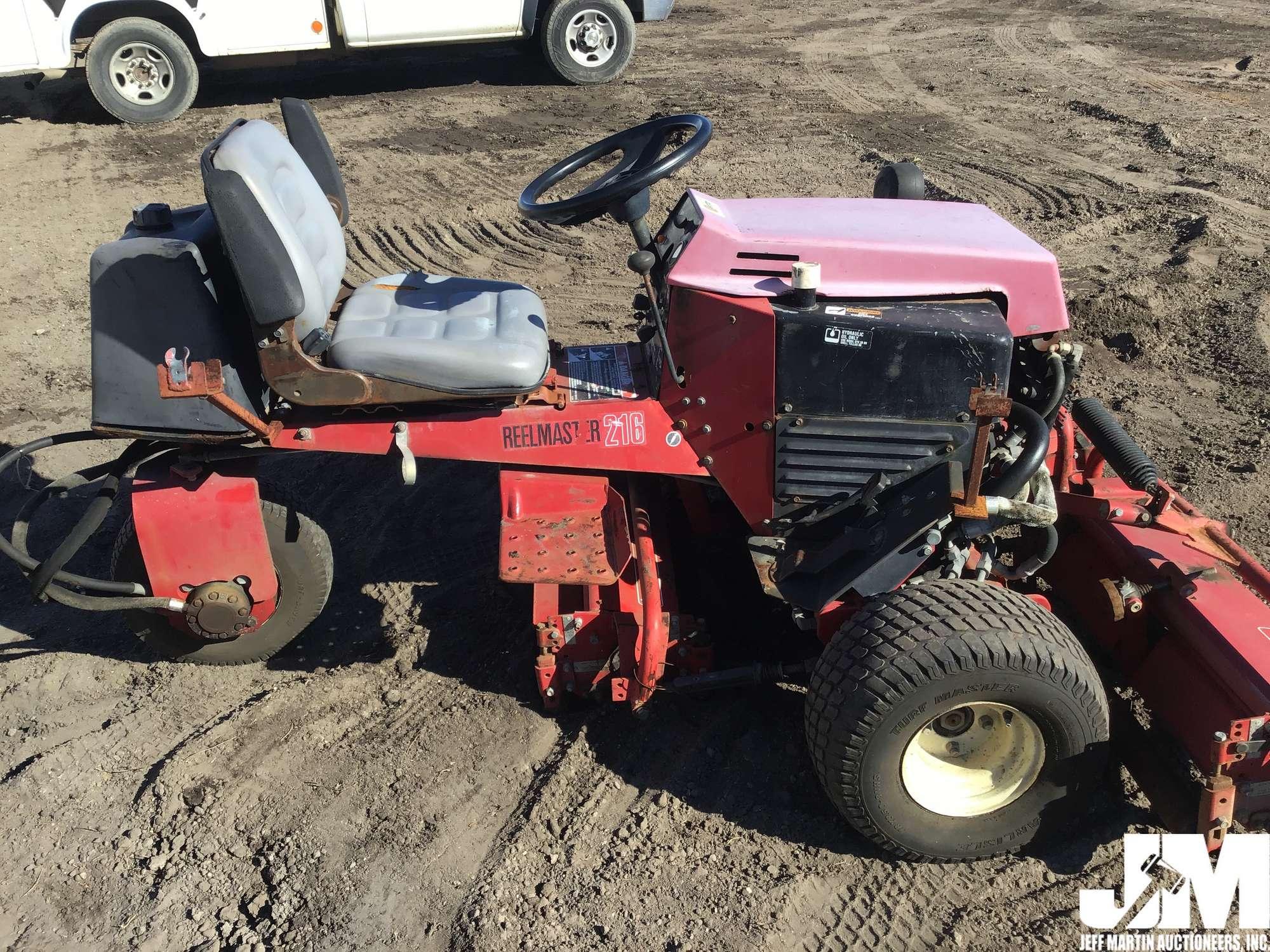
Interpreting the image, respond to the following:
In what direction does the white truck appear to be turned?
to the viewer's right

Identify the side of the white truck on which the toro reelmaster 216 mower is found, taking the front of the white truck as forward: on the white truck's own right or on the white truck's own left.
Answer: on the white truck's own right

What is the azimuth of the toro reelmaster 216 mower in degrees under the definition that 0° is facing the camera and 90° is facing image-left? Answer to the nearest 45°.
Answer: approximately 270°

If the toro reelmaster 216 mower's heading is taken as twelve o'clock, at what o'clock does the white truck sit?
The white truck is roughly at 8 o'clock from the toro reelmaster 216 mower.
